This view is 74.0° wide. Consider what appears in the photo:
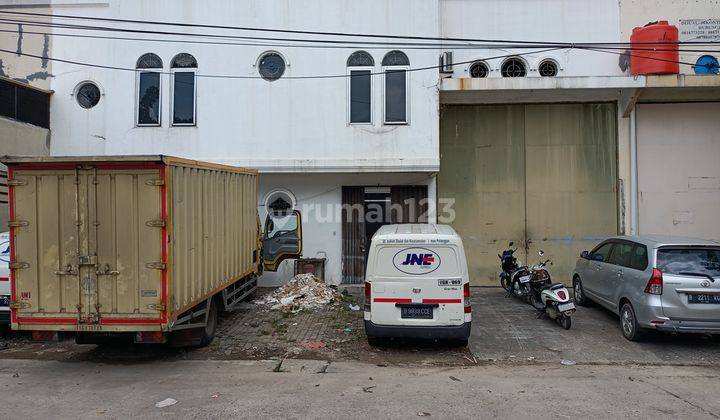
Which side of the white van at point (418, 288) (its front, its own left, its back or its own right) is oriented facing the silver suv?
right

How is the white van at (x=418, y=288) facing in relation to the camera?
away from the camera

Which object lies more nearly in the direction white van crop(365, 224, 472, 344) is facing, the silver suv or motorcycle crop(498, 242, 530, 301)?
the motorcycle

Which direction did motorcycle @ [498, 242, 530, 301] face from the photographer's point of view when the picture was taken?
facing away from the viewer and to the left of the viewer

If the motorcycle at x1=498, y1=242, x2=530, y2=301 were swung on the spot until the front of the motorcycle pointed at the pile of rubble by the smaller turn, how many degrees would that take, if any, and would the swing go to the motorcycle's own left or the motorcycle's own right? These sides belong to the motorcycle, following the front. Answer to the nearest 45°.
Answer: approximately 90° to the motorcycle's own left

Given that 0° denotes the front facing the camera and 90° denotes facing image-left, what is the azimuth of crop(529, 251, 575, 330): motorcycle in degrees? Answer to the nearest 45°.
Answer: approximately 135°

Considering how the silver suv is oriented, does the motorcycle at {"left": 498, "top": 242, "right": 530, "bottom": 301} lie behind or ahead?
ahead

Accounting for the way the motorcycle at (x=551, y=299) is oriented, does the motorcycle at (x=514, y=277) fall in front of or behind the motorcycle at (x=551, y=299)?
in front

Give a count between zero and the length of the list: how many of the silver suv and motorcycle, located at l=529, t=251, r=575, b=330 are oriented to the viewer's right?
0
